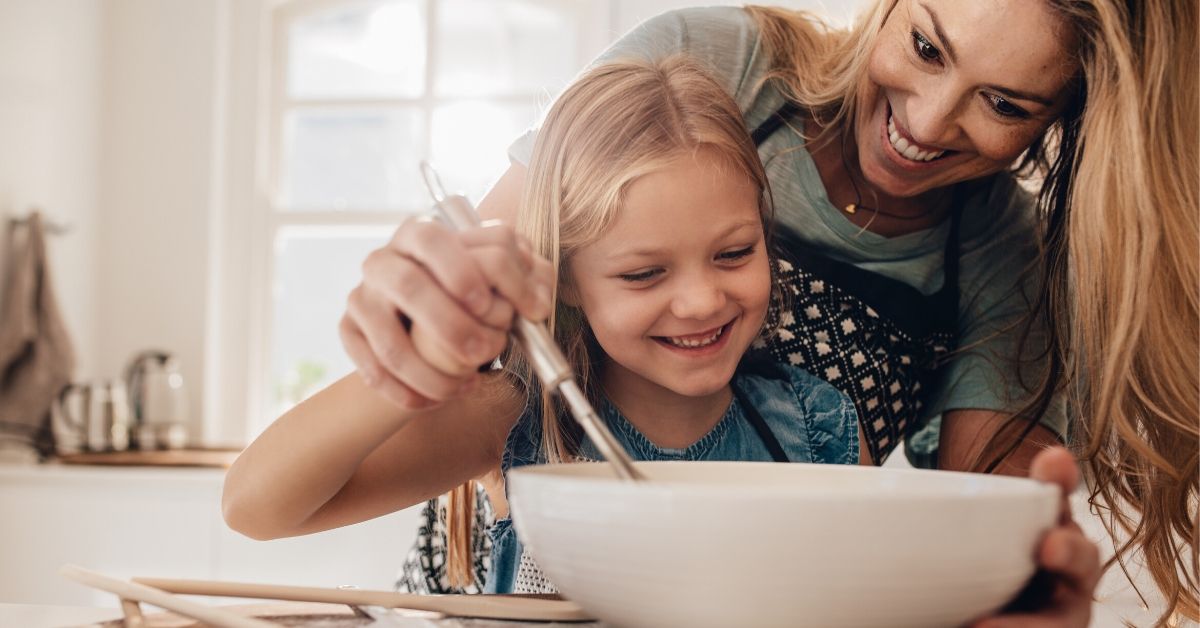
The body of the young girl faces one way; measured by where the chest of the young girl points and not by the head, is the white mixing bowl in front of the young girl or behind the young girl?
in front

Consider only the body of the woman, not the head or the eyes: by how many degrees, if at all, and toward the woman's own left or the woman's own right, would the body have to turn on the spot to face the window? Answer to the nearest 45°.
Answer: approximately 90° to the woman's own right

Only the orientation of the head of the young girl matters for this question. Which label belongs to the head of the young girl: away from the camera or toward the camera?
toward the camera

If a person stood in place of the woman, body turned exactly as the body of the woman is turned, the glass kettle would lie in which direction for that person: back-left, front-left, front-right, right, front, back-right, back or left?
right

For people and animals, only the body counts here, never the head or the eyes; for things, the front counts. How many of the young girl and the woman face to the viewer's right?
0

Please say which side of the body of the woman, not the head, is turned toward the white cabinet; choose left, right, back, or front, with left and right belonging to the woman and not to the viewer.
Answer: right

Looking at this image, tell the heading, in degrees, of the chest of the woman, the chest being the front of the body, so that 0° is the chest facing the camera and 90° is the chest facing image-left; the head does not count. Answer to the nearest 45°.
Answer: approximately 45°

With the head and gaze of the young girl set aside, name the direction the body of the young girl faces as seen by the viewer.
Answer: toward the camera

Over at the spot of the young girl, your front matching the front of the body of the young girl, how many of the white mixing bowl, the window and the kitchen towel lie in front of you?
1

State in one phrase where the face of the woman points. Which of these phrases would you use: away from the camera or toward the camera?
toward the camera
